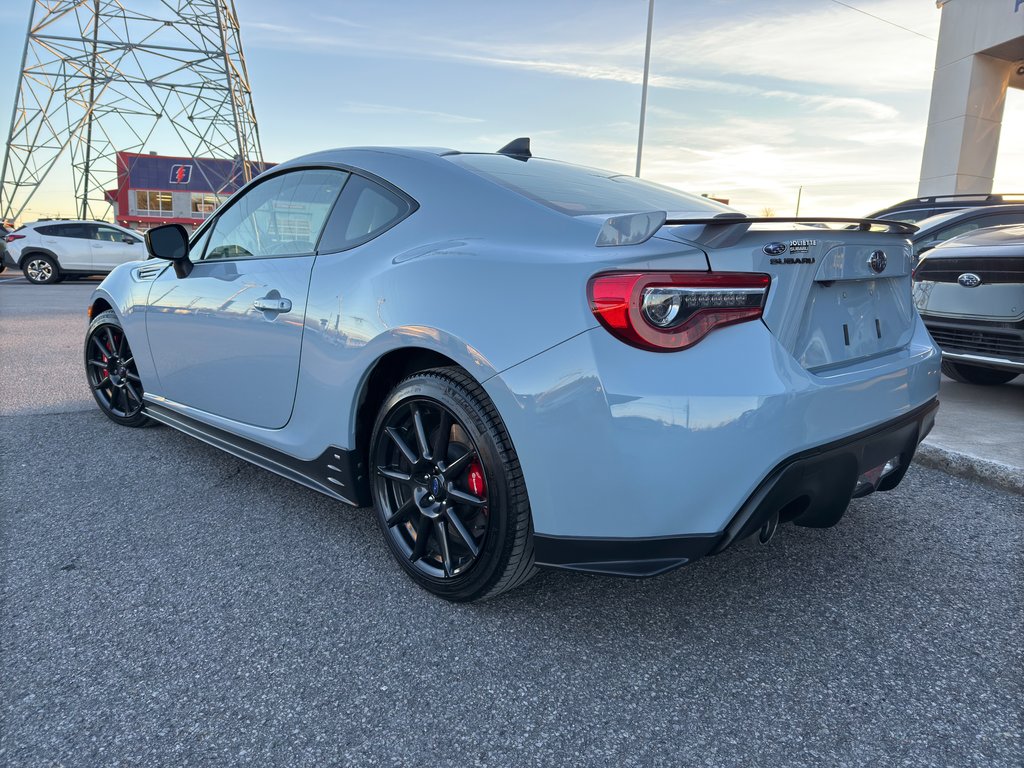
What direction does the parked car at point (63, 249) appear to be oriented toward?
to the viewer's right

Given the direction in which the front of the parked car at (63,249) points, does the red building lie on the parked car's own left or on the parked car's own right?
on the parked car's own left

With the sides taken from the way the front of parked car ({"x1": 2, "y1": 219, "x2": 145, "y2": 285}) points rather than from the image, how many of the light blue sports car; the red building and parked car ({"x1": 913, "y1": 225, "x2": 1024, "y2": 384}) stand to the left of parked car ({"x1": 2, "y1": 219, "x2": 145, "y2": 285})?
1

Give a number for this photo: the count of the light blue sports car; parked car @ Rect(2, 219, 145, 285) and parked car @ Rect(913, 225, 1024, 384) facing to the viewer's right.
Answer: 1

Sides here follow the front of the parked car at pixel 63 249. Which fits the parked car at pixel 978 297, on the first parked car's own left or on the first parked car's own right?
on the first parked car's own right

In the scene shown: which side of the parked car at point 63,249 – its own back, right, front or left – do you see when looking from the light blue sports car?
right

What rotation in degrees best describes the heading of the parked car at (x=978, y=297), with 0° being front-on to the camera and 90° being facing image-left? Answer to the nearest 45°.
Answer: approximately 45°

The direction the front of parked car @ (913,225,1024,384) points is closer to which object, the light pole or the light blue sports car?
the light blue sports car

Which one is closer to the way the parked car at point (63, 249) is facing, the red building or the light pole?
the light pole

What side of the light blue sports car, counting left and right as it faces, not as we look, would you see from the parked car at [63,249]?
front

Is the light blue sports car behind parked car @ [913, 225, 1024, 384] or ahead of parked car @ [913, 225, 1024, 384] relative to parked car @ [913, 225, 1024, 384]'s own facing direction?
ahead

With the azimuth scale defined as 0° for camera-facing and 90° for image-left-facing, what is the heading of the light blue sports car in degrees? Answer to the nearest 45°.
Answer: approximately 135°

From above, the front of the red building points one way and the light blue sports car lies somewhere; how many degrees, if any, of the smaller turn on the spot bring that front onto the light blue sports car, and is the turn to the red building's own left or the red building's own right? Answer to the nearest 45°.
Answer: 0° — it already faces it
